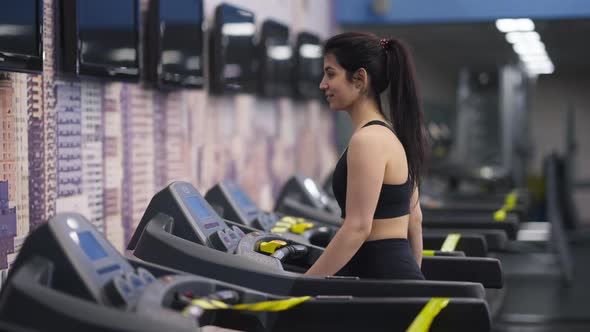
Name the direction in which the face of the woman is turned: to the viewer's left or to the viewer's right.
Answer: to the viewer's left

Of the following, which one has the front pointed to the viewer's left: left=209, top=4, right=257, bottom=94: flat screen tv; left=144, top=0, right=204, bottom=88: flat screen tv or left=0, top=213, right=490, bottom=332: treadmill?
the treadmill

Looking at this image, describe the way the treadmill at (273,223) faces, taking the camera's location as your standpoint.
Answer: facing to the left of the viewer

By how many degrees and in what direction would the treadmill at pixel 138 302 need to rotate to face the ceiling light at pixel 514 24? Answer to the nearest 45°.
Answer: approximately 135° to its right

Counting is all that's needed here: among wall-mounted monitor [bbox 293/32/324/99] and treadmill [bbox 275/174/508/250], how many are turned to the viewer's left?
1

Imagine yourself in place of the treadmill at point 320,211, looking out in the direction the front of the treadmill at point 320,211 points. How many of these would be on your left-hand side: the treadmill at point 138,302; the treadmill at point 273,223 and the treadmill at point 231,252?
3

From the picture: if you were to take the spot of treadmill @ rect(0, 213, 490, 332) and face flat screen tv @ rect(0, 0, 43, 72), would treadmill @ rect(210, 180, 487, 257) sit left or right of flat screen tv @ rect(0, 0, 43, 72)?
right

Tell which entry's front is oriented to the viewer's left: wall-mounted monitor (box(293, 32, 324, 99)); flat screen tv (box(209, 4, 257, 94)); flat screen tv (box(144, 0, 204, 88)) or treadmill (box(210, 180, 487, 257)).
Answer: the treadmill

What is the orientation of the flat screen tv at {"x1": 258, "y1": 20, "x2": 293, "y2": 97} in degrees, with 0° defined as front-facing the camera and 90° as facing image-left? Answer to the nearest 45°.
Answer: approximately 315°

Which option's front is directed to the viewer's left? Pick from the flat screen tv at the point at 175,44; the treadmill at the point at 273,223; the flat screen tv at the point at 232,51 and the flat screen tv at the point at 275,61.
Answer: the treadmill

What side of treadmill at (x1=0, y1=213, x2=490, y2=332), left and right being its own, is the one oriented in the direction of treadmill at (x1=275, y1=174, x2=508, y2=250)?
right

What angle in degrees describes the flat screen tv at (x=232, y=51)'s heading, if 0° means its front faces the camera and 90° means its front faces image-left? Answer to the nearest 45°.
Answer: approximately 315°

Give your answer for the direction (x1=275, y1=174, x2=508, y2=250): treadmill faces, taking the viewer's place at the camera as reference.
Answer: facing to the left of the viewer

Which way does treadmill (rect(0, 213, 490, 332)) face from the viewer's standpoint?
to the viewer's left

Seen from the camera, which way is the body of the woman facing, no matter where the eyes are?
to the viewer's left

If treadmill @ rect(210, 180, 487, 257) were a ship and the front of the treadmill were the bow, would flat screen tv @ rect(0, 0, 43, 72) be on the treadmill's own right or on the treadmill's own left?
on the treadmill's own left
